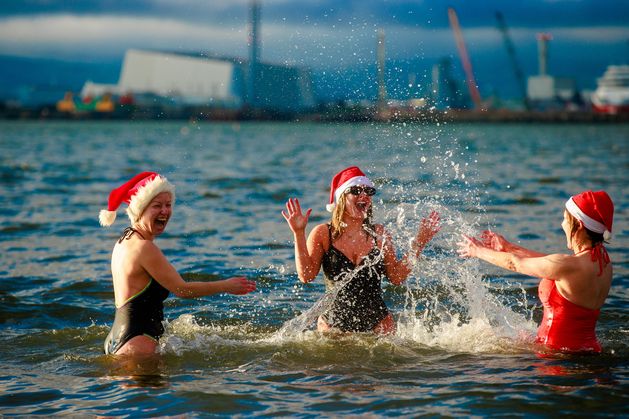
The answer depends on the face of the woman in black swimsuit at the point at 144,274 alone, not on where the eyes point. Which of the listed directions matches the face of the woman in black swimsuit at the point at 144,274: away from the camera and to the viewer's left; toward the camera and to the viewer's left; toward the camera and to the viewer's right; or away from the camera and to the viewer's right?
toward the camera and to the viewer's right

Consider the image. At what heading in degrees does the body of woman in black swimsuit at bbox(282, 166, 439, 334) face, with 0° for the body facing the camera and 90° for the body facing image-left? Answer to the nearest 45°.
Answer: approximately 0°

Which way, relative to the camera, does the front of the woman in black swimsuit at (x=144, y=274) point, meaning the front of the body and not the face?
to the viewer's right

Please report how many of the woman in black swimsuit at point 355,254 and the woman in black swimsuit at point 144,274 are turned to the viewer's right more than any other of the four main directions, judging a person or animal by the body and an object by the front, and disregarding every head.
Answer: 1

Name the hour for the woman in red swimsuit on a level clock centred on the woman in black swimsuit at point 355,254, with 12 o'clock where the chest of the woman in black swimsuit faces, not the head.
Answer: The woman in red swimsuit is roughly at 10 o'clock from the woman in black swimsuit.

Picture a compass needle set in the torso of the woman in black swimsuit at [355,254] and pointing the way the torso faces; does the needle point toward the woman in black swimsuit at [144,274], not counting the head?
no

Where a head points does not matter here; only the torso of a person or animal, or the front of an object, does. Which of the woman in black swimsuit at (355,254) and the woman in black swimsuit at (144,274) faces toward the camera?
the woman in black swimsuit at (355,254)

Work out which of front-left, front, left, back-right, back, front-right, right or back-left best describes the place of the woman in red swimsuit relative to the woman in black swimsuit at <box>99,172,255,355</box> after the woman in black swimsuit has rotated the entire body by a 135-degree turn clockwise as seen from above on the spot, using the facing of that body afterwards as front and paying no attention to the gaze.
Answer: back-left

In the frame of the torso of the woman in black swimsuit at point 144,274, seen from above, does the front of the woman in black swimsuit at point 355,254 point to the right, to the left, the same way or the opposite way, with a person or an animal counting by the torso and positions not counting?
to the right

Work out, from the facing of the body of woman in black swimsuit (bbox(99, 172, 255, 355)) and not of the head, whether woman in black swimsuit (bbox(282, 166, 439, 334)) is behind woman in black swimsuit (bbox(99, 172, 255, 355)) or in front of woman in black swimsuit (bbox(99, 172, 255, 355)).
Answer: in front
